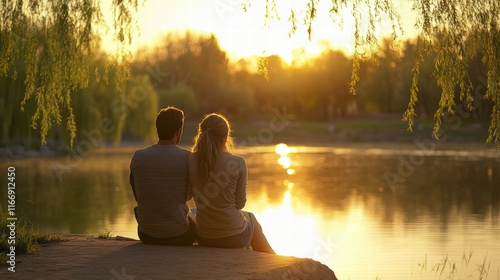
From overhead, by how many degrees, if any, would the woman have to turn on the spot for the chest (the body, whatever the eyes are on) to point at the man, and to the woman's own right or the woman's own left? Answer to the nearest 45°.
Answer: approximately 135° to the woman's own left

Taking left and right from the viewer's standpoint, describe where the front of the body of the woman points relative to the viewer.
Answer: facing away from the viewer and to the right of the viewer

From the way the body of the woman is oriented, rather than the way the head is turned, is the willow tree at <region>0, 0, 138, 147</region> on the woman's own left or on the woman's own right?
on the woman's own left
